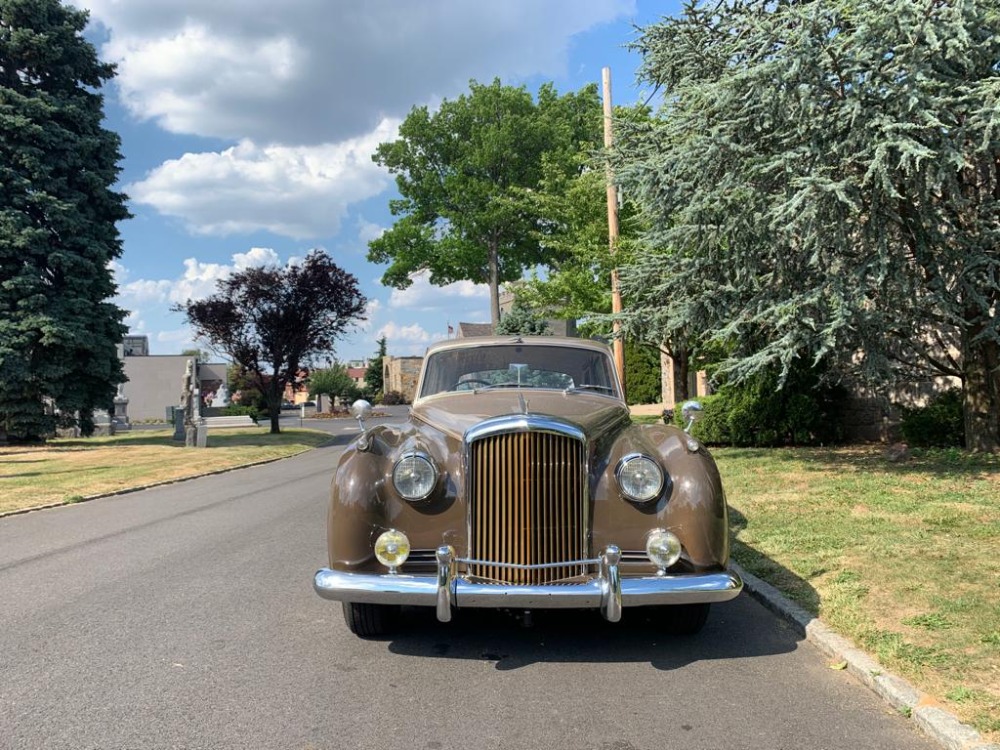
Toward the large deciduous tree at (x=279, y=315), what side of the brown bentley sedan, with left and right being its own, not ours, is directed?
back

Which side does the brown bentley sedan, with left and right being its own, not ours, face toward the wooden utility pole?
back

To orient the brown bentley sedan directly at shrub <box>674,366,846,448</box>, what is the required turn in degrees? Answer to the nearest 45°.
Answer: approximately 135° to its left

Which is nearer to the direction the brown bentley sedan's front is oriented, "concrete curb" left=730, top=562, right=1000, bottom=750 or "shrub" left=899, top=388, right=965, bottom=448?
the concrete curb

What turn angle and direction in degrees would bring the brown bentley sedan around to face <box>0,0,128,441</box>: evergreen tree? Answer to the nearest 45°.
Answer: approximately 135° to its right

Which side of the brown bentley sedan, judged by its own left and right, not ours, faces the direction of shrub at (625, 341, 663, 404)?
back

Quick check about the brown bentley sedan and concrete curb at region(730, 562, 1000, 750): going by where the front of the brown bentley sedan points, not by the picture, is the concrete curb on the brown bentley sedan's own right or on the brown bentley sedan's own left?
on the brown bentley sedan's own left

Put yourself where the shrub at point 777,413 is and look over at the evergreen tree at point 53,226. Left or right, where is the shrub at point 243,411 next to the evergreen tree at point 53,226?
right

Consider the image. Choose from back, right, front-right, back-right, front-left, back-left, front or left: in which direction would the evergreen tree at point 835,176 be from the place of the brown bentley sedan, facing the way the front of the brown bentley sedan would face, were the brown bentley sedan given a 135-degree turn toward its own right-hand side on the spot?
right

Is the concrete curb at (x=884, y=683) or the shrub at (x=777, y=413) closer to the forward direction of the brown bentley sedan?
the concrete curb

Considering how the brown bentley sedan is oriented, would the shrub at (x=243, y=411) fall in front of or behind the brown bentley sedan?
behind

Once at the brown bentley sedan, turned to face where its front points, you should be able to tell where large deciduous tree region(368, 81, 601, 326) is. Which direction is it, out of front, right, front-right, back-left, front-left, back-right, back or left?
back

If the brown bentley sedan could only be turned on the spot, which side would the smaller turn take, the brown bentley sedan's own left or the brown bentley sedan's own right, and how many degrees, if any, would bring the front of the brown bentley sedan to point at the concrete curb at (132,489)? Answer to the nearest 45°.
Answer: approximately 135° to the brown bentley sedan's own right

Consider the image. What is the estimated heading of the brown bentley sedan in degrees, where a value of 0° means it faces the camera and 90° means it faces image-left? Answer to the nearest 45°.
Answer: approximately 0°
